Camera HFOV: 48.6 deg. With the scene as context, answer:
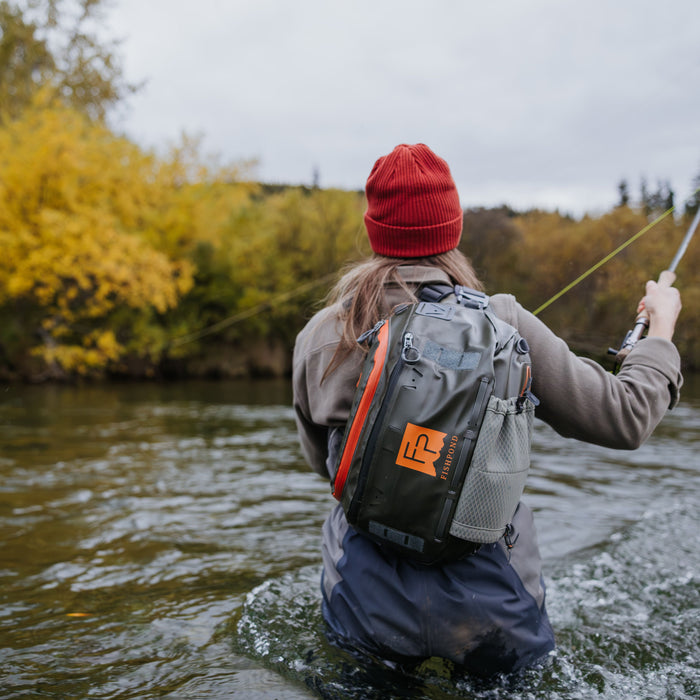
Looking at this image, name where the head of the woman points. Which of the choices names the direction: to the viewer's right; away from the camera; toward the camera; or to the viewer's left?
away from the camera

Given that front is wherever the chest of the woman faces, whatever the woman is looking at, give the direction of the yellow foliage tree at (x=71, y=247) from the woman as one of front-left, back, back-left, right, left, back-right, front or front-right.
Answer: front-left

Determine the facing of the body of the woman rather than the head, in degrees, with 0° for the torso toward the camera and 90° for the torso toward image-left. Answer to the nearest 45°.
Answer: approximately 180°
